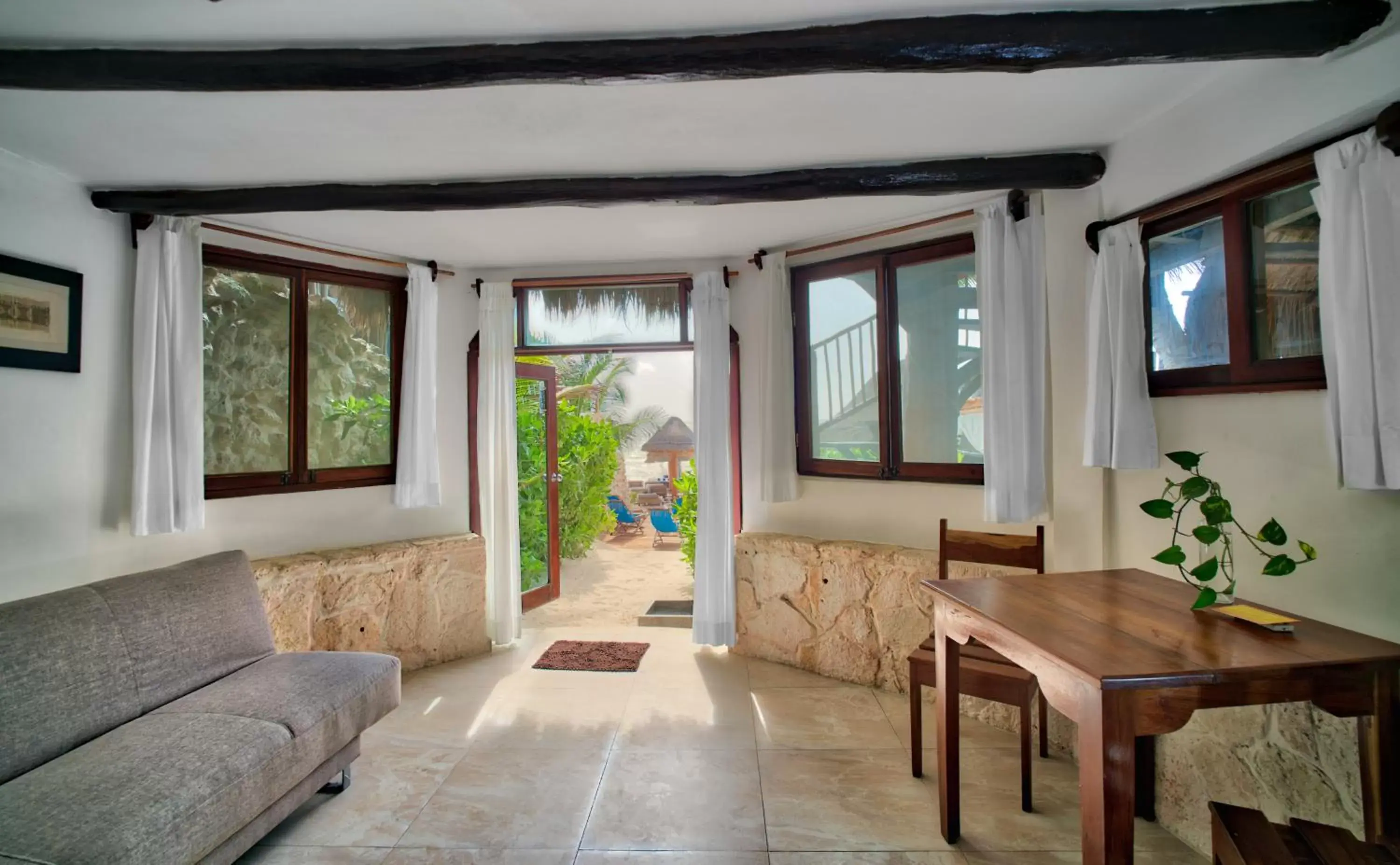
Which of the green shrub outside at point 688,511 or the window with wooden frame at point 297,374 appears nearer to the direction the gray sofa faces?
the green shrub outside

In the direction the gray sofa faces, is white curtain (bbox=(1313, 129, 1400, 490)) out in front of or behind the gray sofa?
in front

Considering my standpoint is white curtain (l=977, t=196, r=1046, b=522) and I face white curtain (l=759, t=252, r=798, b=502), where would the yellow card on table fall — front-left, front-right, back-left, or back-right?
back-left

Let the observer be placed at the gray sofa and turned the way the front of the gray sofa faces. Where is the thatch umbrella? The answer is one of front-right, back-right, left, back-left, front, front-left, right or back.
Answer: left

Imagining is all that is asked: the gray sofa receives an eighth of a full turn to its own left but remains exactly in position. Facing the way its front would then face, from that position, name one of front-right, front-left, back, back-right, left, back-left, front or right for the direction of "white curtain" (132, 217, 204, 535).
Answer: left

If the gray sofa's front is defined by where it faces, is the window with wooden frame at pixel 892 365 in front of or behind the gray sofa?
in front

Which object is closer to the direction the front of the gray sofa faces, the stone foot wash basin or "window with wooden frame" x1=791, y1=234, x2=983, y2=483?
the window with wooden frame

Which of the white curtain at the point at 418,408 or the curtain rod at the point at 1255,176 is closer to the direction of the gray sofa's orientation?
the curtain rod

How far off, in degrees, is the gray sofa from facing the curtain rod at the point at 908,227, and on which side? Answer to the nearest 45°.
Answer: approximately 45° to its left

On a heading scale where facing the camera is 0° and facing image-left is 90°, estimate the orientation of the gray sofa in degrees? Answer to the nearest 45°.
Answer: approximately 315°

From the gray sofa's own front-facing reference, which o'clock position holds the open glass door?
The open glass door is roughly at 9 o'clock from the gray sofa.

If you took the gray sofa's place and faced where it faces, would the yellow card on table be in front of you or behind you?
in front

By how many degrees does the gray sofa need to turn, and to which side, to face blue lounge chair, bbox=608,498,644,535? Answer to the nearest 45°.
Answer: approximately 90° to its left

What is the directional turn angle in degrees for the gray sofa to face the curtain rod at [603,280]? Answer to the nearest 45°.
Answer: approximately 90° to its left

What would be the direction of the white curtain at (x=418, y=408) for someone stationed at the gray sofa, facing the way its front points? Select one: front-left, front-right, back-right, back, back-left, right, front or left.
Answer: left

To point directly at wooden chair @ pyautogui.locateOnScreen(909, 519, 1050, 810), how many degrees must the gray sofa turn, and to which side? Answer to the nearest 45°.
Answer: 0° — it already faces it
